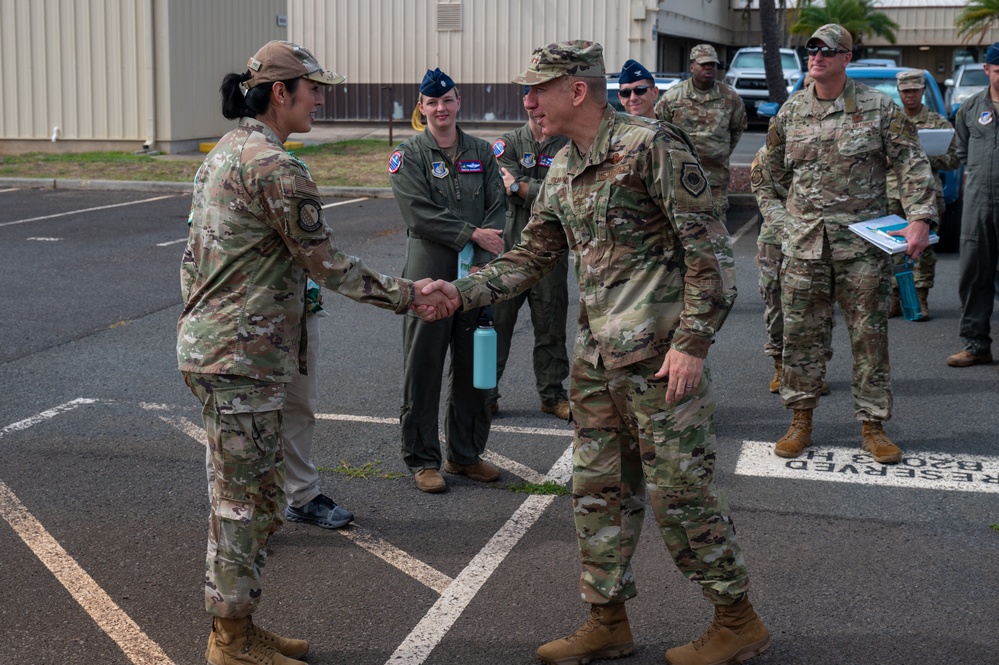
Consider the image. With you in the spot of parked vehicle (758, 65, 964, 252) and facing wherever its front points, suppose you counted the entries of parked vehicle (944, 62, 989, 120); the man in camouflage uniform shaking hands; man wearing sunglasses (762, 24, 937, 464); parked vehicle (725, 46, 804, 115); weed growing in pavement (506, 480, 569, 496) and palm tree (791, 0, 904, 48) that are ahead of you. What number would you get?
3

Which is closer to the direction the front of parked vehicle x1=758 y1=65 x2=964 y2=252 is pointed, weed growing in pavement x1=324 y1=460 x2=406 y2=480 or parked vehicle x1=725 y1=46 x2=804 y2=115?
the weed growing in pavement

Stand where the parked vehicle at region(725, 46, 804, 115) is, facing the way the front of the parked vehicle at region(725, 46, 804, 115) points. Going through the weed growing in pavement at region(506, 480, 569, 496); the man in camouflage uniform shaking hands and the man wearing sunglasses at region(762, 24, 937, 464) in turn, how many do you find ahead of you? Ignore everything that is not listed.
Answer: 3

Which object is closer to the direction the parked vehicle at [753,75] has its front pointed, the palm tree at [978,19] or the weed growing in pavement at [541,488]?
the weed growing in pavement

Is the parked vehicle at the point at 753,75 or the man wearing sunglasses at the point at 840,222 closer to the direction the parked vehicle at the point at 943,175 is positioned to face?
the man wearing sunglasses

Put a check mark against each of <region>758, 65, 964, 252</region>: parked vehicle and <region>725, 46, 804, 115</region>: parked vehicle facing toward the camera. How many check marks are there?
2

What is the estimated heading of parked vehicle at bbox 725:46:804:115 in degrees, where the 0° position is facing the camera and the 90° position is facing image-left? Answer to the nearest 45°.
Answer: approximately 0°

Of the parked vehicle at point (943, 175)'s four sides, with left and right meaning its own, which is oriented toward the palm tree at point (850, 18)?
back

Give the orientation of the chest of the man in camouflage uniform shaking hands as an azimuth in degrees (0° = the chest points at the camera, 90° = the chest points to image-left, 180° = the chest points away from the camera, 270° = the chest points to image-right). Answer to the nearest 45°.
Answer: approximately 45°

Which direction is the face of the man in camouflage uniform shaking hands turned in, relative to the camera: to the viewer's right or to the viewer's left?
to the viewer's left
